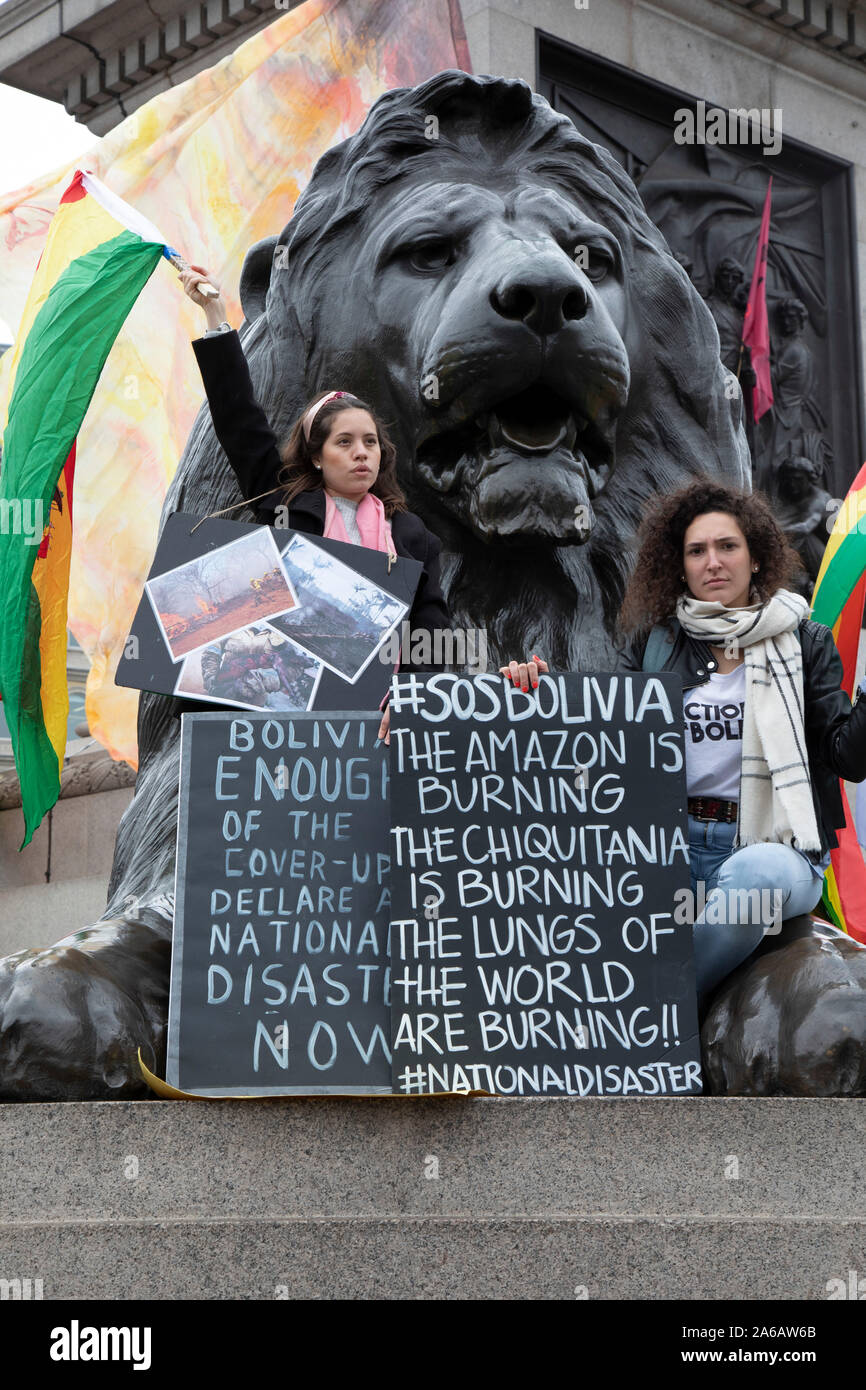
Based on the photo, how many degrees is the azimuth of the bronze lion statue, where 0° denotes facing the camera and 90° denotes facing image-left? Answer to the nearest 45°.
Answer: approximately 0°

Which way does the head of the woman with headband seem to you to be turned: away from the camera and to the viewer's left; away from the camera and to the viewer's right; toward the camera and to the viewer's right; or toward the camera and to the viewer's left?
toward the camera and to the viewer's right
